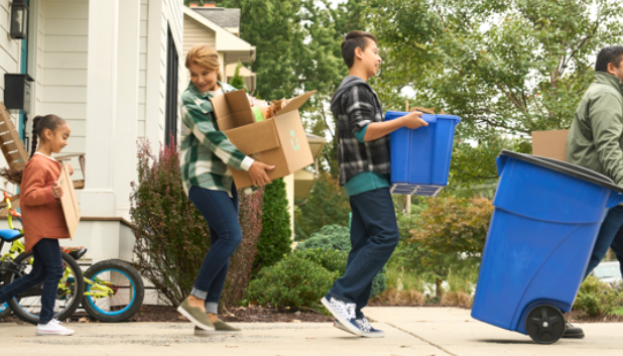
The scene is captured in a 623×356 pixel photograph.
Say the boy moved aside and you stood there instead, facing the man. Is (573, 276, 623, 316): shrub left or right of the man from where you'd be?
left

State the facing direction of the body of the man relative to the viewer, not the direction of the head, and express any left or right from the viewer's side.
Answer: facing to the right of the viewer

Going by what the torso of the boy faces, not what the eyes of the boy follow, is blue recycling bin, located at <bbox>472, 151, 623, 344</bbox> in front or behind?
in front

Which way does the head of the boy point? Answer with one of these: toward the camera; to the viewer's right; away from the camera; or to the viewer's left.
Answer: to the viewer's right

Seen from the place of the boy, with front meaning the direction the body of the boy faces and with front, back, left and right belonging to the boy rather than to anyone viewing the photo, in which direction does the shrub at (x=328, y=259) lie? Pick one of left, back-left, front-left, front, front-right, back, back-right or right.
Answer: left

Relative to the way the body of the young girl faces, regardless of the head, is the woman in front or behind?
in front

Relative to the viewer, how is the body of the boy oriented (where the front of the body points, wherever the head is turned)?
to the viewer's right

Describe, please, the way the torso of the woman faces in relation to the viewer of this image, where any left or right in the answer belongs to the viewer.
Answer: facing to the right of the viewer

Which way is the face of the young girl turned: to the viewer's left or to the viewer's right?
to the viewer's right

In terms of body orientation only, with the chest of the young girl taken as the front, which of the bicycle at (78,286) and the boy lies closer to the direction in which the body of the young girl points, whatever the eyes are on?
the boy

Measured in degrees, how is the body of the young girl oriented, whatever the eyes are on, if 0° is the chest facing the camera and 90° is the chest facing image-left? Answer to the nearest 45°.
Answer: approximately 270°

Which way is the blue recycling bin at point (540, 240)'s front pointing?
to the viewer's left
